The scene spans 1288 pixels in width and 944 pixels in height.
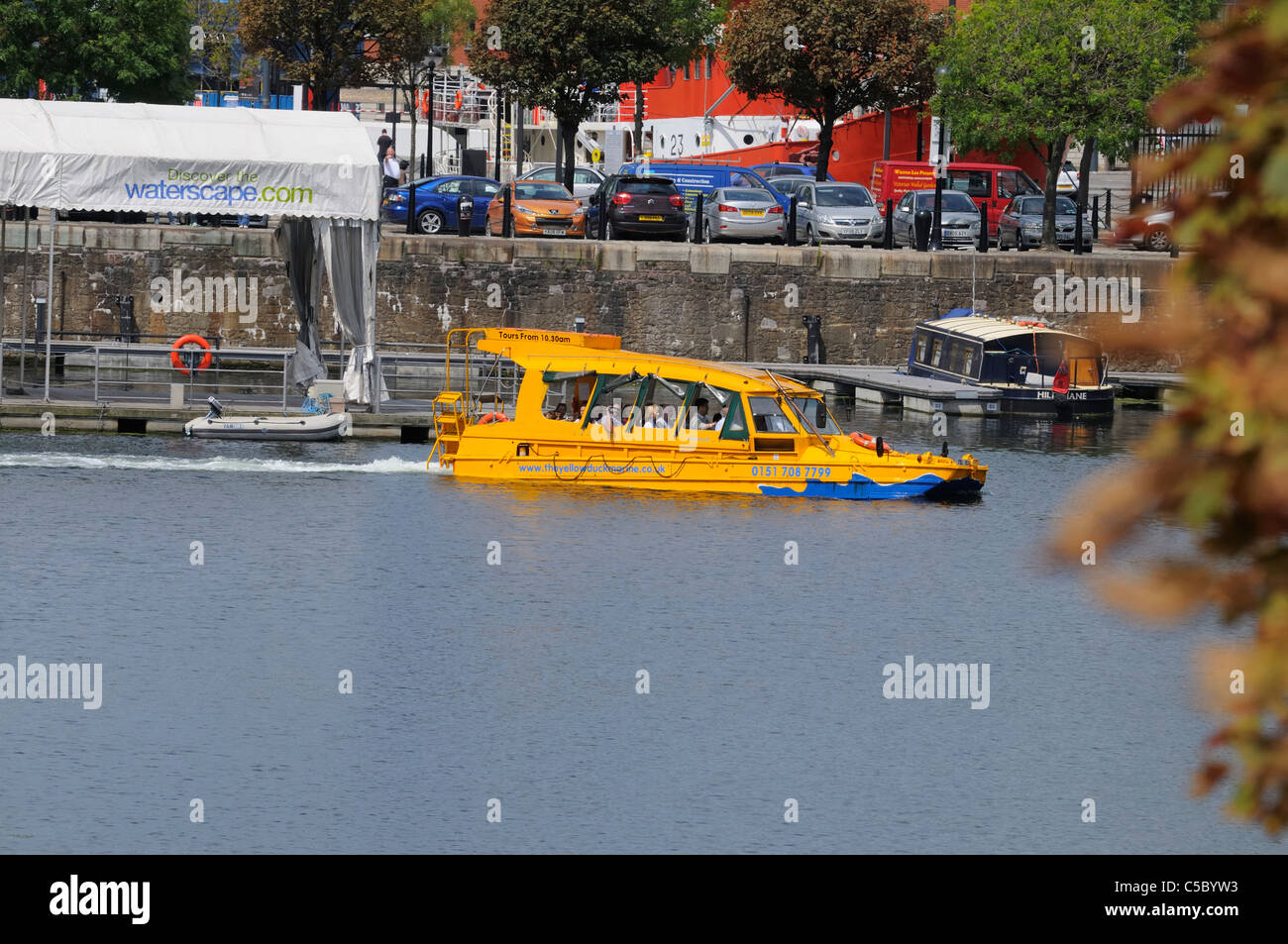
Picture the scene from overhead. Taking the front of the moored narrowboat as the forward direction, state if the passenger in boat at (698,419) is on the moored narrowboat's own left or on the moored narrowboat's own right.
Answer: on the moored narrowboat's own left

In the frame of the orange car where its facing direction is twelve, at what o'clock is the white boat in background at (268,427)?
The white boat in background is roughly at 2 o'clock from the orange car.

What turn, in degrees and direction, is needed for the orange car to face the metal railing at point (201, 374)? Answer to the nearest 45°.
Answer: approximately 90° to its right

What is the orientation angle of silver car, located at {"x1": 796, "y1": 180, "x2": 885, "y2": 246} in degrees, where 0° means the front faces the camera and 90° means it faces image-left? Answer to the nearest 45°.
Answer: approximately 315°

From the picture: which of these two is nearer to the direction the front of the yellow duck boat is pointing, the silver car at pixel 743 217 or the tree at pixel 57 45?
the silver car

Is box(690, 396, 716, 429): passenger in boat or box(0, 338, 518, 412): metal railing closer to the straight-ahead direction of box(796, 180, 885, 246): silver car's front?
the passenger in boat

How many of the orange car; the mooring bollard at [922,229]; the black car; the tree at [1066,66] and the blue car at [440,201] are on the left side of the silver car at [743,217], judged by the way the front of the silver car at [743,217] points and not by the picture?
3

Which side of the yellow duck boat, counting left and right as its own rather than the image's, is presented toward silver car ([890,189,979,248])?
left

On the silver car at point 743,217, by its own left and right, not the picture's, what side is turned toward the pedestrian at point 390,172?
left

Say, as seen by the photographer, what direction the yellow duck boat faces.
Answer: facing to the right of the viewer

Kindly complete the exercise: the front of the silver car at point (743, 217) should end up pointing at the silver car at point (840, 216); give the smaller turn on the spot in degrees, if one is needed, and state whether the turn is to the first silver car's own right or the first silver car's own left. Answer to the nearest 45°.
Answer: approximately 90° to the first silver car's own right

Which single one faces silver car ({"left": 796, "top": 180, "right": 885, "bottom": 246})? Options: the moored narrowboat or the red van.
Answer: the moored narrowboat

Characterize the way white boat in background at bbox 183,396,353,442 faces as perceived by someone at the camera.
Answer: facing to the right of the viewer
